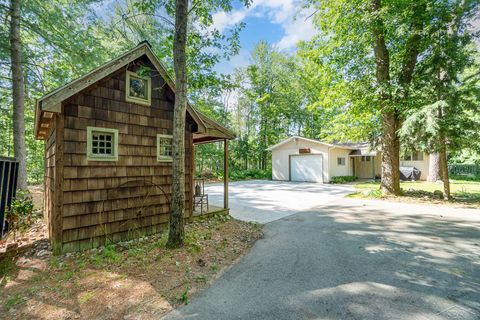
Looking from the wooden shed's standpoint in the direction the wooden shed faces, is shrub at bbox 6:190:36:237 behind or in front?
behind

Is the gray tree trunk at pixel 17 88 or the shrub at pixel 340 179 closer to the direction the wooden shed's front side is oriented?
the shrub

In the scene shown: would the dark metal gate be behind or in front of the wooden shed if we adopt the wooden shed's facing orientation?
behind

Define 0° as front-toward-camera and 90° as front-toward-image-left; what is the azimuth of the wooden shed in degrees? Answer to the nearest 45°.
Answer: approximately 270°

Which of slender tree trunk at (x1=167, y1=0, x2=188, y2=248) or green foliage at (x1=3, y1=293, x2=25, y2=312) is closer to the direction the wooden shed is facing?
the slender tree trunk

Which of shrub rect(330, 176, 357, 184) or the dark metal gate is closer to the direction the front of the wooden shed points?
the shrub

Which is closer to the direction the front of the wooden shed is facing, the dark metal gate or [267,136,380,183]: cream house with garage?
the cream house with garage

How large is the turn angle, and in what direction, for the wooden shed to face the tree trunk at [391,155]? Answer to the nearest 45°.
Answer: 0° — it already faces it

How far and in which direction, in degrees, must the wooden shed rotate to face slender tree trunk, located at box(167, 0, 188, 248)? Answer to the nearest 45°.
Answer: approximately 45° to its right

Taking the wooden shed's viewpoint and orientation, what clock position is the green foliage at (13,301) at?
The green foliage is roughly at 4 o'clock from the wooden shed.

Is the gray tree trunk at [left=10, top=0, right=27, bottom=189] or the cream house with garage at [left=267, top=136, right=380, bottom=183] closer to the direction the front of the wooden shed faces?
the cream house with garage
